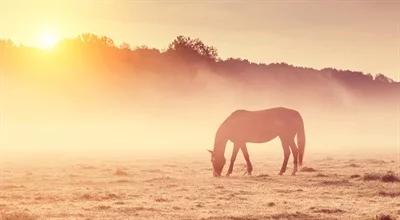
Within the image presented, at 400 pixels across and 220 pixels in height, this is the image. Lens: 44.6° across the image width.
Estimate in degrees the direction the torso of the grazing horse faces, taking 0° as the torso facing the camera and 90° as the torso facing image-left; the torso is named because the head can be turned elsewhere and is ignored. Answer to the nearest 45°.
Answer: approximately 90°
